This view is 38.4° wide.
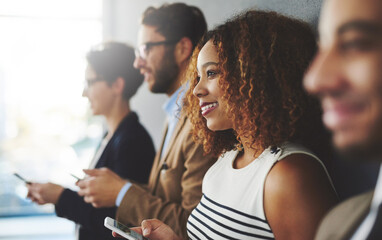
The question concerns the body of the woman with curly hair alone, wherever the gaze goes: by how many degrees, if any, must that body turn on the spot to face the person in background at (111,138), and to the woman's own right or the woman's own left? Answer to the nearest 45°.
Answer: approximately 90° to the woman's own right

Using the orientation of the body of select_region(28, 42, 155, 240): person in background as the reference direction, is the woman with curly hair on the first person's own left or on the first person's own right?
on the first person's own left

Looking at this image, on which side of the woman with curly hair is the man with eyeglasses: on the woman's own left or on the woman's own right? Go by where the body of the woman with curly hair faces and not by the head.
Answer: on the woman's own right

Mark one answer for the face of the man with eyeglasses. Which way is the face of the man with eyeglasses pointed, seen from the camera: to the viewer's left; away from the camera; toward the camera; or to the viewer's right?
to the viewer's left

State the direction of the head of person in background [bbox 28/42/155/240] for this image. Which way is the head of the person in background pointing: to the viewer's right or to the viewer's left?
to the viewer's left

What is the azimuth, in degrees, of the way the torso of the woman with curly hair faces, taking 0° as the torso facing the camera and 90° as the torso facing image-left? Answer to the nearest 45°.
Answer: approximately 45°

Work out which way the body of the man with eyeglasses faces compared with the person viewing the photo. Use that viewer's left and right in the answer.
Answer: facing to the left of the viewer

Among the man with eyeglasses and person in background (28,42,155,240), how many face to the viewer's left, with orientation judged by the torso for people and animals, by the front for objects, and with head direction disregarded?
2

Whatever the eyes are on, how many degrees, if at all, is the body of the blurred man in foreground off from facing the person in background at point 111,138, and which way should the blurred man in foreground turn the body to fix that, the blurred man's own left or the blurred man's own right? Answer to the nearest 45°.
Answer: approximately 90° to the blurred man's own right

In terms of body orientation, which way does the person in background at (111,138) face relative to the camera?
to the viewer's left

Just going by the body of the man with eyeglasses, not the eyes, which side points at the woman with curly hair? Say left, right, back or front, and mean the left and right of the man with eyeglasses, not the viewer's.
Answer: left

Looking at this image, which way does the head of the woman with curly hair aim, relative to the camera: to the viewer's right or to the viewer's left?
to the viewer's left

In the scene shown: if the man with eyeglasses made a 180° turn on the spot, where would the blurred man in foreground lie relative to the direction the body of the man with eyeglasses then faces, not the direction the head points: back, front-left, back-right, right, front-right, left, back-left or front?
right
